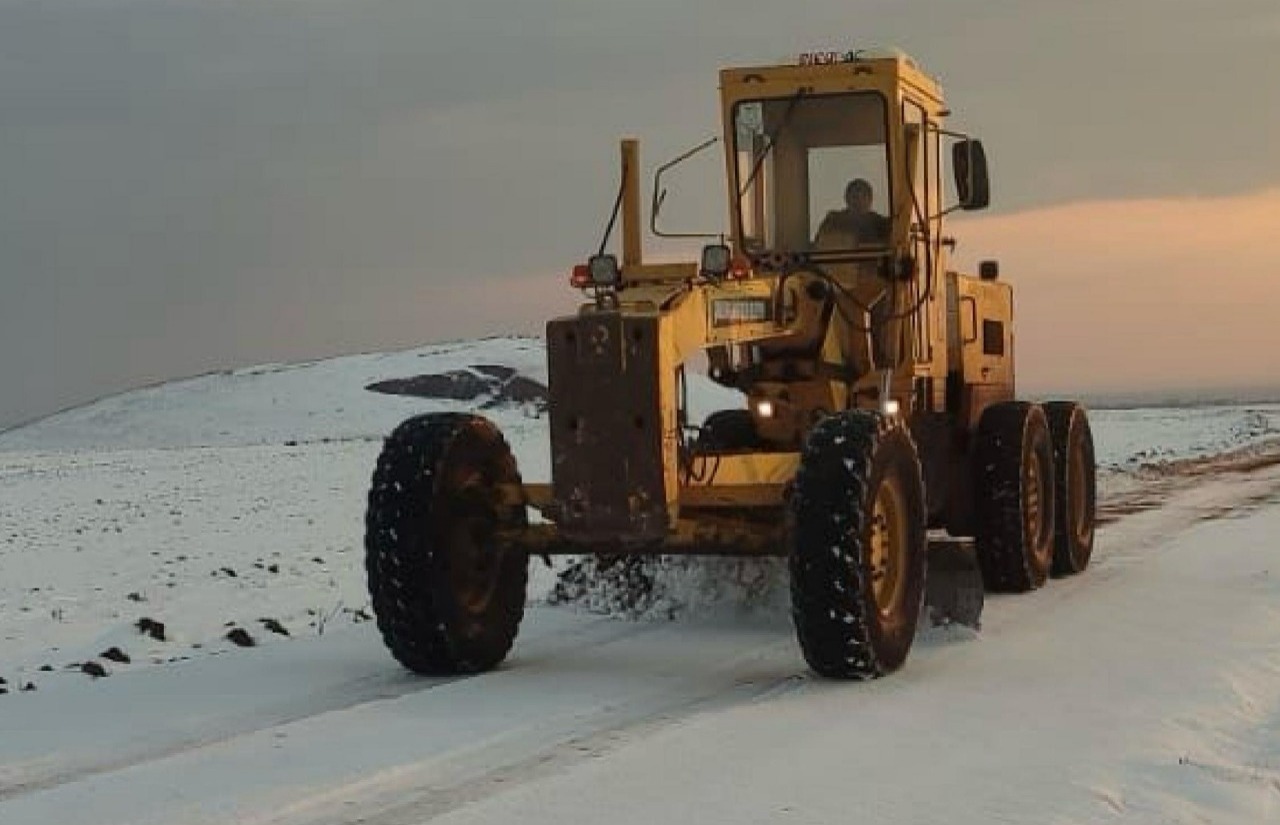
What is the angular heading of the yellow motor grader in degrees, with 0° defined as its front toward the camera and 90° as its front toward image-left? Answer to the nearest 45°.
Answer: approximately 45°
